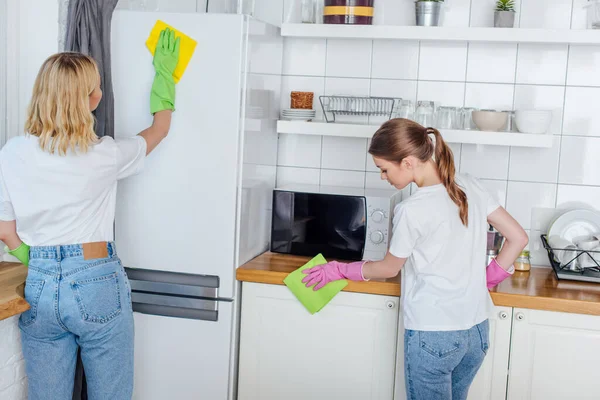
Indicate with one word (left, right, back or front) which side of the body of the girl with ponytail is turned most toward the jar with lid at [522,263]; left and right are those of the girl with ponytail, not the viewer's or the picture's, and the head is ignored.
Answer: right

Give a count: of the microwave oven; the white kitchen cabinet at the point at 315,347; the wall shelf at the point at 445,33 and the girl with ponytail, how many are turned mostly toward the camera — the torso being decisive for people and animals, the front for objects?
3

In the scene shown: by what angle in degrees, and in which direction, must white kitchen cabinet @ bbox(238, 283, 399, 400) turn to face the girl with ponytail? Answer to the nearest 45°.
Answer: approximately 45° to its left

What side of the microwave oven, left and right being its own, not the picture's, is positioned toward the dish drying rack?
left

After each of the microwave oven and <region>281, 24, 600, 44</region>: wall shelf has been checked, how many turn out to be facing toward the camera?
2

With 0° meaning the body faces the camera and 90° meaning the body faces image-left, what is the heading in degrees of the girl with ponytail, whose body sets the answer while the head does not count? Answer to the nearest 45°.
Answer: approximately 135°

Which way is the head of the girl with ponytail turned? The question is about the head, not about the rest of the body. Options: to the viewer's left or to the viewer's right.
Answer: to the viewer's left

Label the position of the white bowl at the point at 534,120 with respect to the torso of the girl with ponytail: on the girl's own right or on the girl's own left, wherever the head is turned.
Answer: on the girl's own right

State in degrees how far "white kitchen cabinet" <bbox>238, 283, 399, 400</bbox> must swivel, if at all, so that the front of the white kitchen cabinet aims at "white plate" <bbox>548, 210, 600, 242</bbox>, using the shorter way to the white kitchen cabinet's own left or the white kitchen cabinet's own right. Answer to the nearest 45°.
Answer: approximately 90° to the white kitchen cabinet's own left
